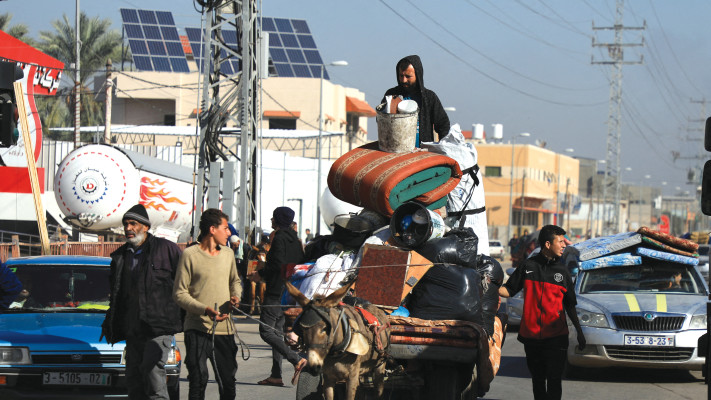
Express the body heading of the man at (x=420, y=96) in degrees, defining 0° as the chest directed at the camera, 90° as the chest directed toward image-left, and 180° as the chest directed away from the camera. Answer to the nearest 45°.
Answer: approximately 45°

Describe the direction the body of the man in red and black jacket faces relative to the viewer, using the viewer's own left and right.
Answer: facing the viewer

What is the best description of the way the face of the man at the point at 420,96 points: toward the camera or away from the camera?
toward the camera

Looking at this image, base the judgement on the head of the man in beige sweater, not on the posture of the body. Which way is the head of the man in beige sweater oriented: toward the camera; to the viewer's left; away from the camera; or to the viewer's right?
to the viewer's right

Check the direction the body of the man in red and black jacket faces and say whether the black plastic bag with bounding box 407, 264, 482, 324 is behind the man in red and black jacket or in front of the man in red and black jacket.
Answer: in front

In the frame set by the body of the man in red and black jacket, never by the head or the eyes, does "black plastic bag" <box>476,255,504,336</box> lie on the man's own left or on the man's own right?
on the man's own right

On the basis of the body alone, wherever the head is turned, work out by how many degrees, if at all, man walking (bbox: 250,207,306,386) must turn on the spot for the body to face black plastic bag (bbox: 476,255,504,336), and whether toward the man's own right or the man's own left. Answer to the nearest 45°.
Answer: approximately 135° to the man's own left

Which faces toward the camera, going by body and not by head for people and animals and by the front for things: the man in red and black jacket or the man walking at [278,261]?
the man in red and black jacket

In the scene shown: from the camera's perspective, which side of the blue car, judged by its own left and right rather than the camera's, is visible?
front
